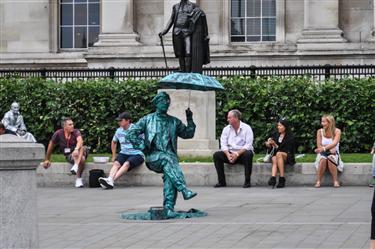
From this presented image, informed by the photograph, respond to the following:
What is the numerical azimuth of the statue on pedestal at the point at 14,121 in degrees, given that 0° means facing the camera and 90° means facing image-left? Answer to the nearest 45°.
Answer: approximately 315°

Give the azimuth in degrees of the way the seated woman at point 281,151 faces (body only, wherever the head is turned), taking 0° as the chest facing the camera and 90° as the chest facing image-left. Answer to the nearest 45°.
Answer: approximately 45°

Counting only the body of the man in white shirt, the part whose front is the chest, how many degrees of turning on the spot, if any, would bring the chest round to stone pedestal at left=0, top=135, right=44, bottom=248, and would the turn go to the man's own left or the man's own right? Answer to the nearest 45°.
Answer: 0° — they already face it

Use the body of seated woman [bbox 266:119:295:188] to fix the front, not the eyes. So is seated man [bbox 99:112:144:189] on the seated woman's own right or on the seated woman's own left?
on the seated woman's own right

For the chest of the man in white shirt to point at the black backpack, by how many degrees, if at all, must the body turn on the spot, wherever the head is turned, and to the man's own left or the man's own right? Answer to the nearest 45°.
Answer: approximately 90° to the man's own right

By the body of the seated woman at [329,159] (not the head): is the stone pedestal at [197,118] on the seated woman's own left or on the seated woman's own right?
on the seated woman's own right

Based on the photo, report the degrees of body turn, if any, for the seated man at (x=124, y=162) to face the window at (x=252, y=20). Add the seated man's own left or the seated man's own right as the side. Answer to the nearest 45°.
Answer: approximately 135° to the seated man's own right

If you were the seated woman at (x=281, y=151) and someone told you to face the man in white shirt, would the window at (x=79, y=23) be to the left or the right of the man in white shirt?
right

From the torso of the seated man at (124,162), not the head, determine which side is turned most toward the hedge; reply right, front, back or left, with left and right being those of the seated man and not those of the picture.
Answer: back

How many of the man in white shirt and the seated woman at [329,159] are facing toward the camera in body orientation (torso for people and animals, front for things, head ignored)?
2
